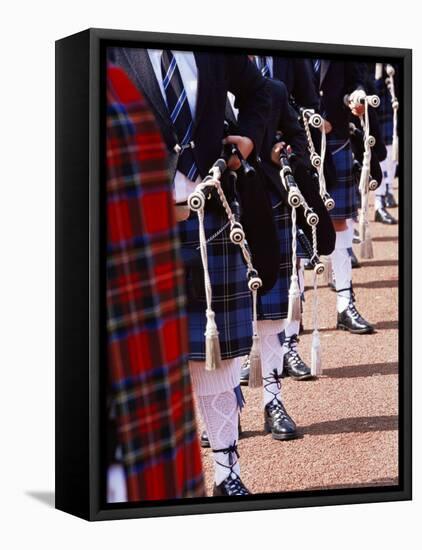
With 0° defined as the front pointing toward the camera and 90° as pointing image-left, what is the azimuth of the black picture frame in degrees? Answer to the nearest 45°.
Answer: approximately 315°
